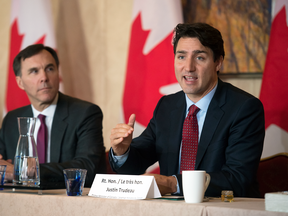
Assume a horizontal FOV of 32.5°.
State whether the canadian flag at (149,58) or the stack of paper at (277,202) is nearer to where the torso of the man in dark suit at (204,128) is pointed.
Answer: the stack of paper

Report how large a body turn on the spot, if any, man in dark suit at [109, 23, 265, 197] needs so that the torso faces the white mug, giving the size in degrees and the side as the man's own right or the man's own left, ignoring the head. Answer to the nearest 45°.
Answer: approximately 45° to the man's own left

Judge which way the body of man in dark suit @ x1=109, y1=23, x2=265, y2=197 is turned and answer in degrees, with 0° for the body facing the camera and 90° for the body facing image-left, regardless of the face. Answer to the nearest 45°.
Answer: approximately 45°

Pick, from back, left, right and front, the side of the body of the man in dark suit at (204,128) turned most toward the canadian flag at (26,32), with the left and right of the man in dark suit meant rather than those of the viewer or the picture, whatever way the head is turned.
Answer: right

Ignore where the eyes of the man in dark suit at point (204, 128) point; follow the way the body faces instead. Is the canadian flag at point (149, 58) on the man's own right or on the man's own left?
on the man's own right

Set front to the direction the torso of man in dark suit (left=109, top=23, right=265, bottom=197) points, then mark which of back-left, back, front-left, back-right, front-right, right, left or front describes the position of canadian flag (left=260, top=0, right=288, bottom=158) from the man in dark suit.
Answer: back
